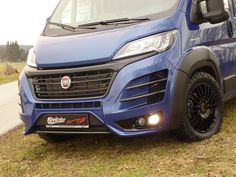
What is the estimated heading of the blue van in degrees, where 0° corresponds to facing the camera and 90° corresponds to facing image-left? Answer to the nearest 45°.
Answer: approximately 45°
